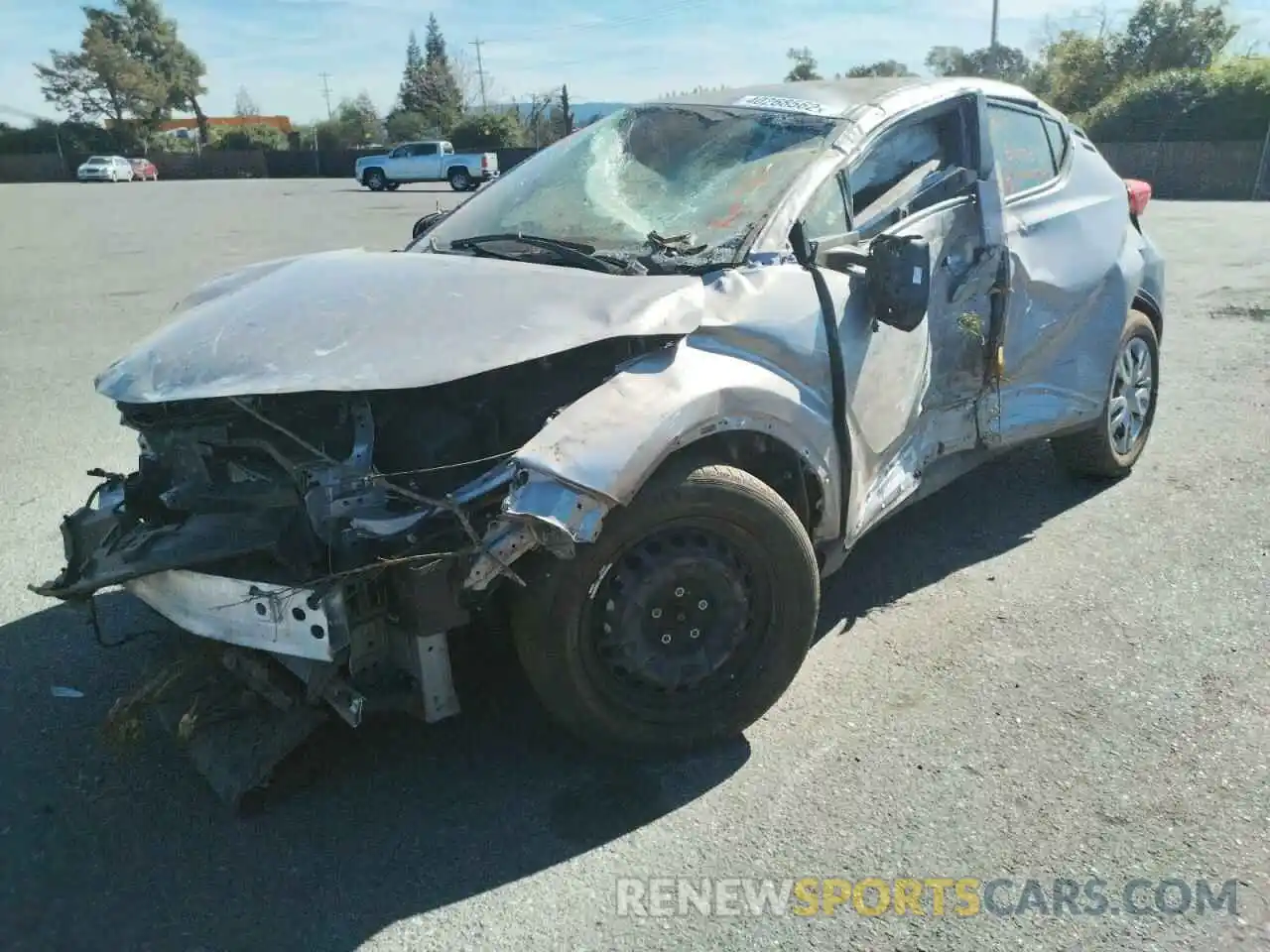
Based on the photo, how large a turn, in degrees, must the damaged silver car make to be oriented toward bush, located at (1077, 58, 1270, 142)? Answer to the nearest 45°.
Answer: approximately 180°

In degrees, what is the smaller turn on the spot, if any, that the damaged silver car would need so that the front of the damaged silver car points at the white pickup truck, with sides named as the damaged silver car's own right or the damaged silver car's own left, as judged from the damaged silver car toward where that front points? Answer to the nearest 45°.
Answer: approximately 135° to the damaged silver car's own right

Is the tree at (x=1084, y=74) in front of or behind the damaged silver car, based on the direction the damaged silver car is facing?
behind

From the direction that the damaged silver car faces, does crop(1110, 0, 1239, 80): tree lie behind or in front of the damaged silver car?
behind

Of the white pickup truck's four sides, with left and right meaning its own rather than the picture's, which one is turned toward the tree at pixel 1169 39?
back

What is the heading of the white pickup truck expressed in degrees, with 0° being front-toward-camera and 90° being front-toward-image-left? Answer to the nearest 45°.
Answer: approximately 90°

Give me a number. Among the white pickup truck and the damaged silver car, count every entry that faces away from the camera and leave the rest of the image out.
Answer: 0

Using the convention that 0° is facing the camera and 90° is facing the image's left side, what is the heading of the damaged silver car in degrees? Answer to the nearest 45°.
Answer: approximately 45°

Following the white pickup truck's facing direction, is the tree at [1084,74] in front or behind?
behind

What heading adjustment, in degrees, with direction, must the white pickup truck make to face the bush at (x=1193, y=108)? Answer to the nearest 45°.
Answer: approximately 135° to its left
